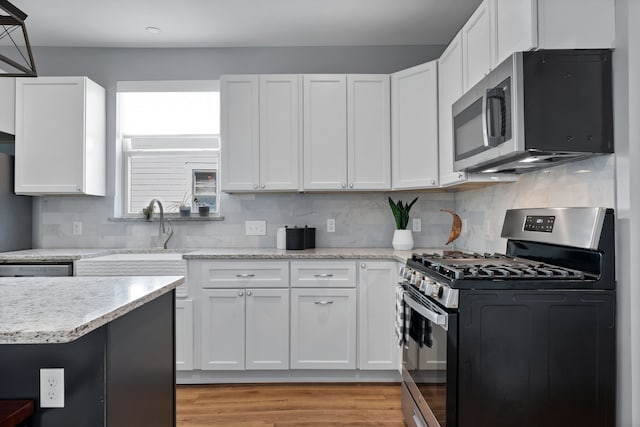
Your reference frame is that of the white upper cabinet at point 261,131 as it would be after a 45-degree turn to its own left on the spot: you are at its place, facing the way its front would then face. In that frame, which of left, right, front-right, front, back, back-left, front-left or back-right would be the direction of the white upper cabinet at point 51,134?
back-right

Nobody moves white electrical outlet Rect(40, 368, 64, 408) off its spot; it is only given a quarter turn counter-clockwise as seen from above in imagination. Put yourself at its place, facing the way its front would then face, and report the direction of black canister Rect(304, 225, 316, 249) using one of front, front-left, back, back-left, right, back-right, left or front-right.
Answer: front-left

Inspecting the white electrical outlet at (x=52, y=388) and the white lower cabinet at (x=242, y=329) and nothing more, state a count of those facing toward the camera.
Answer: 2

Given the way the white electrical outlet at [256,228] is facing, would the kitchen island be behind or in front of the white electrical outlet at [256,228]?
in front

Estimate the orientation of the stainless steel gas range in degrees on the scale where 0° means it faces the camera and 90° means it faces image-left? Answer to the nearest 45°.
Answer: approximately 45°

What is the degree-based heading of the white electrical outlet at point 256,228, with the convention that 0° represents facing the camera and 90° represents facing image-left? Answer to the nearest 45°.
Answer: approximately 0°

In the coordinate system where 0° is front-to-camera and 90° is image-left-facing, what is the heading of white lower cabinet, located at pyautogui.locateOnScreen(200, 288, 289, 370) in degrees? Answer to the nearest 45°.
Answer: approximately 0°

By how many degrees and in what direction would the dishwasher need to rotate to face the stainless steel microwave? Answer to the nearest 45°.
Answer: approximately 45° to its left

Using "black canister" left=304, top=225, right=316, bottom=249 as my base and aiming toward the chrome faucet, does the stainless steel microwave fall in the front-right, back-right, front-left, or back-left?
back-left
